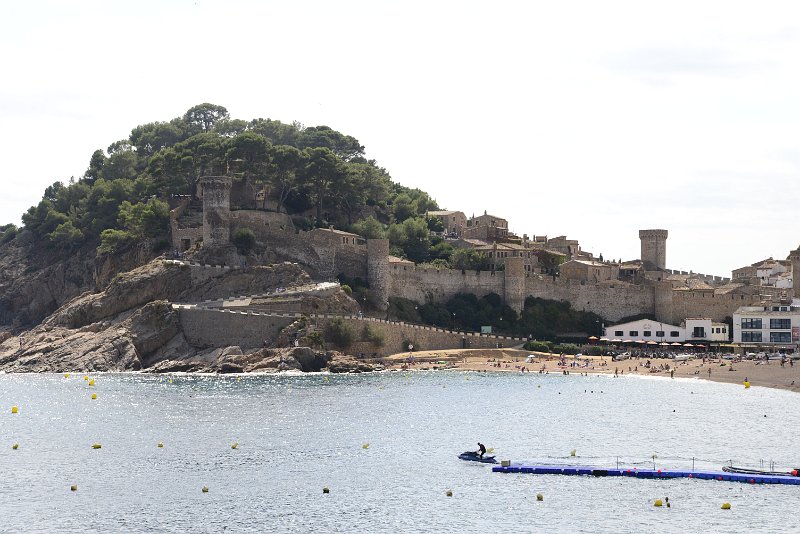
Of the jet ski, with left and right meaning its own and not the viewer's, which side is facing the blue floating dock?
back

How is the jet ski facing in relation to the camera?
to the viewer's left
